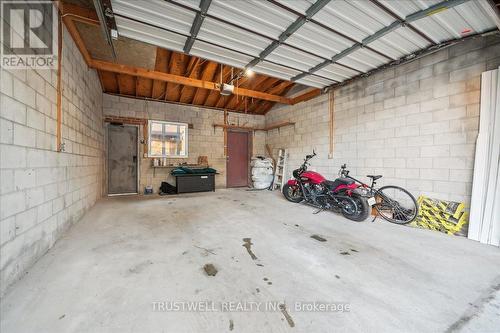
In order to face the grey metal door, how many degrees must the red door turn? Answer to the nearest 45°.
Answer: approximately 45° to its right

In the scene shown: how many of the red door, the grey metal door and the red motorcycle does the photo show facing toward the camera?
2

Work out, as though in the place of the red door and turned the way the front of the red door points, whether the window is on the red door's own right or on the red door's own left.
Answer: on the red door's own right

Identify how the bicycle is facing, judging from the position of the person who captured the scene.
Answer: facing away from the viewer and to the left of the viewer

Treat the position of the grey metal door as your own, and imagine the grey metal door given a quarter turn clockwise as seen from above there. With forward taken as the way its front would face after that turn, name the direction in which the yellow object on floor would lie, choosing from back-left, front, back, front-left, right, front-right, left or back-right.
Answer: back-left

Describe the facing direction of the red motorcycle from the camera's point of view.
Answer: facing away from the viewer and to the left of the viewer

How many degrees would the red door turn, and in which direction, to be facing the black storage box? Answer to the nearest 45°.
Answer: approximately 45° to its right
